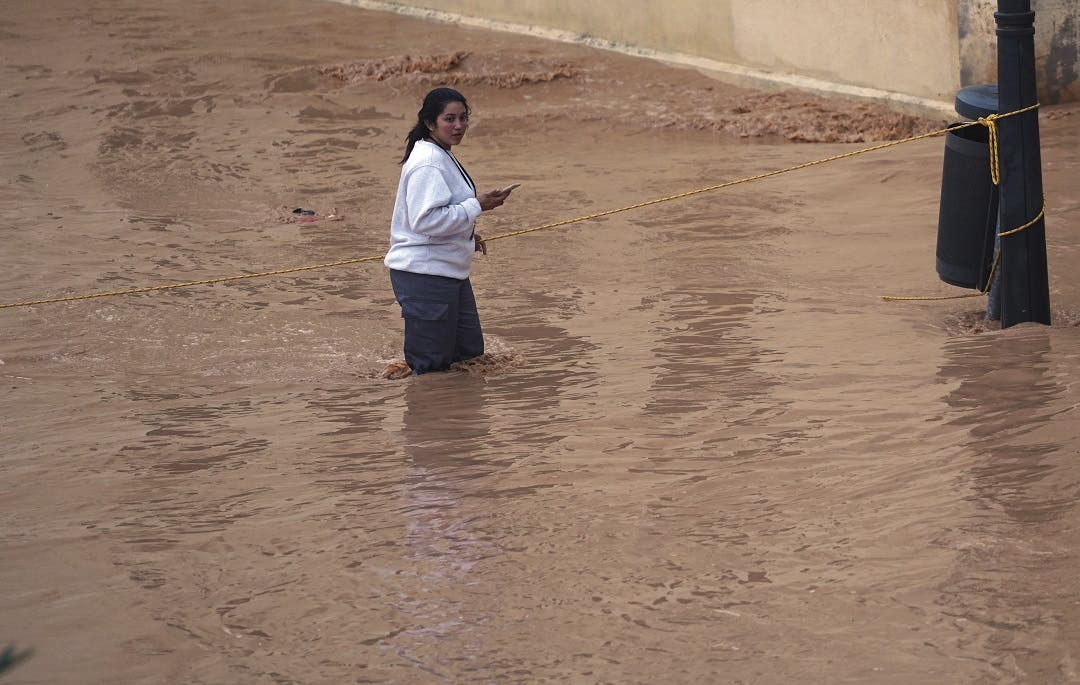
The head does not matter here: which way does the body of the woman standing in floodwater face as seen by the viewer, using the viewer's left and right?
facing to the right of the viewer

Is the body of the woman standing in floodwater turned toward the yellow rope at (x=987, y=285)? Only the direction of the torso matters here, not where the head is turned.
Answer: yes

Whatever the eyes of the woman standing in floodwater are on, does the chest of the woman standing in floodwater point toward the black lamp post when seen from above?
yes
